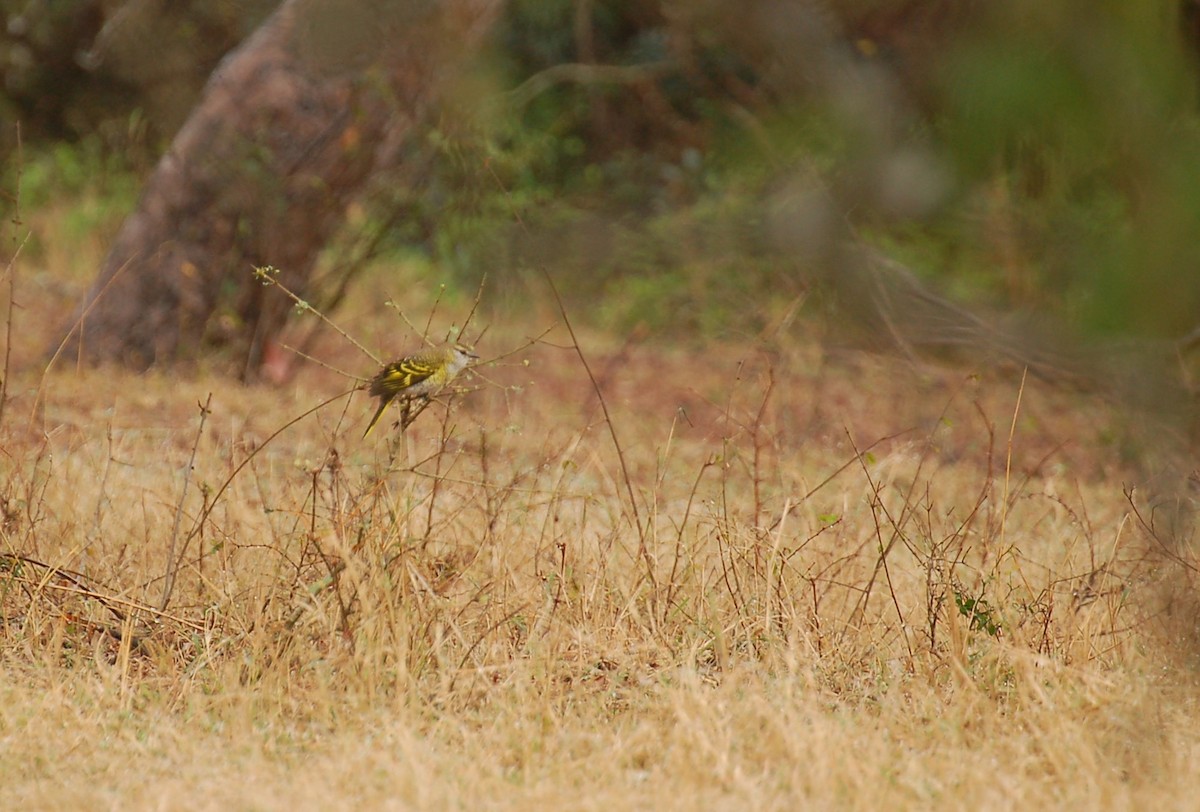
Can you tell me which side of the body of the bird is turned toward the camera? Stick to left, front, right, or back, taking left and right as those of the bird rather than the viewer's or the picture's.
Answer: right

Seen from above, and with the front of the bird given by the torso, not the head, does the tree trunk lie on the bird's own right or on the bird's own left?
on the bird's own left
